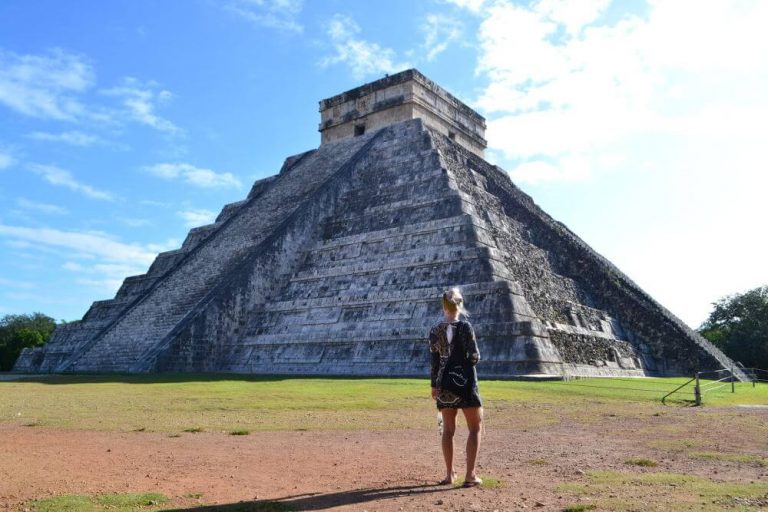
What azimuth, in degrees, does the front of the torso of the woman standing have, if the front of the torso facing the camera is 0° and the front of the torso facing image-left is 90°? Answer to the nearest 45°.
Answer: approximately 180°

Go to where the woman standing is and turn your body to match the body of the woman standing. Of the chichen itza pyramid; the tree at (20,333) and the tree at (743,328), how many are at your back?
0

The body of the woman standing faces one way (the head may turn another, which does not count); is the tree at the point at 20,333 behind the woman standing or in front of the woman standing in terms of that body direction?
in front

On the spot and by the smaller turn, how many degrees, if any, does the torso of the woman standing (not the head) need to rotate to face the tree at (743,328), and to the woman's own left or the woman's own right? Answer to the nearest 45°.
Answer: approximately 45° to the woman's own right

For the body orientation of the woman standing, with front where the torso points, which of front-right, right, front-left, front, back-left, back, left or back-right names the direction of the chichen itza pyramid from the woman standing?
front

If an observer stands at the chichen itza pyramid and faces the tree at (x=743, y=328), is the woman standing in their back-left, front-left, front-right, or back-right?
back-right

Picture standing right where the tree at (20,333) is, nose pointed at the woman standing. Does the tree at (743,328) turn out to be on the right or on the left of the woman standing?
left
